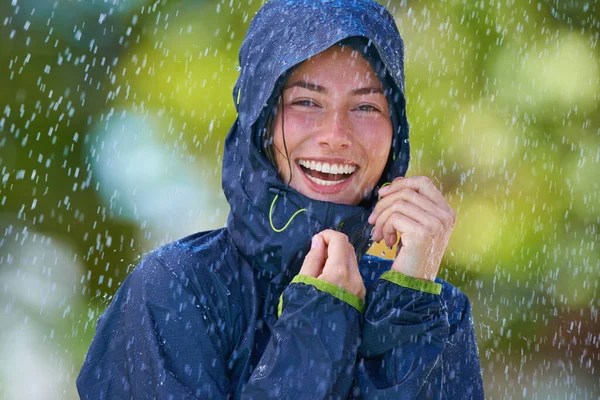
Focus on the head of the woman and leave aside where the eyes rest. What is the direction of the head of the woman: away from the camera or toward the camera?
toward the camera

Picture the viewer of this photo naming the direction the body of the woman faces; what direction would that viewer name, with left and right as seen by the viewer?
facing the viewer and to the right of the viewer
